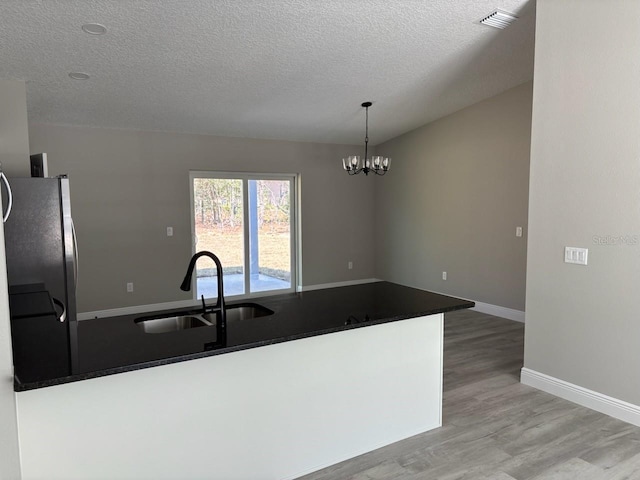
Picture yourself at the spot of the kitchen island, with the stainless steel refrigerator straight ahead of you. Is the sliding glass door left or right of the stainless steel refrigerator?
right

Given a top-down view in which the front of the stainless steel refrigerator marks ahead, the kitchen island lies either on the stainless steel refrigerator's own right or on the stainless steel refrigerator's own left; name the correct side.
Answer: on the stainless steel refrigerator's own right

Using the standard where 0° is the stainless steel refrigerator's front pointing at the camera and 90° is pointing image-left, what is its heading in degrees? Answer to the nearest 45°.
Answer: approximately 270°

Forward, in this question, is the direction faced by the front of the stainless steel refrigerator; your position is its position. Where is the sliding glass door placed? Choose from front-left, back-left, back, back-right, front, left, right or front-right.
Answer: front-left
